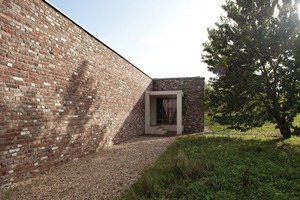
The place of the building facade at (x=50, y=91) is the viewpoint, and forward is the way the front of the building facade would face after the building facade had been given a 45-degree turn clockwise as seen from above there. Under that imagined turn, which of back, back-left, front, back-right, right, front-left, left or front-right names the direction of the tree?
back-left
